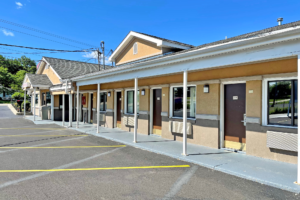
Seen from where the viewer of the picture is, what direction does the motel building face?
facing the viewer and to the left of the viewer
